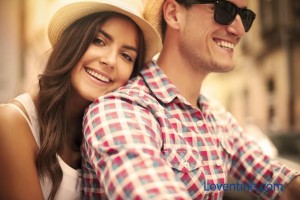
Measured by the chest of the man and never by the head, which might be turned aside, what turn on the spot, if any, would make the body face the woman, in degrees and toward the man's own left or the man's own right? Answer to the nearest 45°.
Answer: approximately 135° to the man's own right

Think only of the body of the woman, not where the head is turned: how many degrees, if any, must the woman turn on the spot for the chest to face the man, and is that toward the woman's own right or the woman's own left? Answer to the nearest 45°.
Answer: approximately 45° to the woman's own left

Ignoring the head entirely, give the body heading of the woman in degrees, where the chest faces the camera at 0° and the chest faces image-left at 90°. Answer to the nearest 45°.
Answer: approximately 315°

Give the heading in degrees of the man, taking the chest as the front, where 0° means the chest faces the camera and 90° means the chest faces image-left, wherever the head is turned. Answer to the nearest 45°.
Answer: approximately 315°
